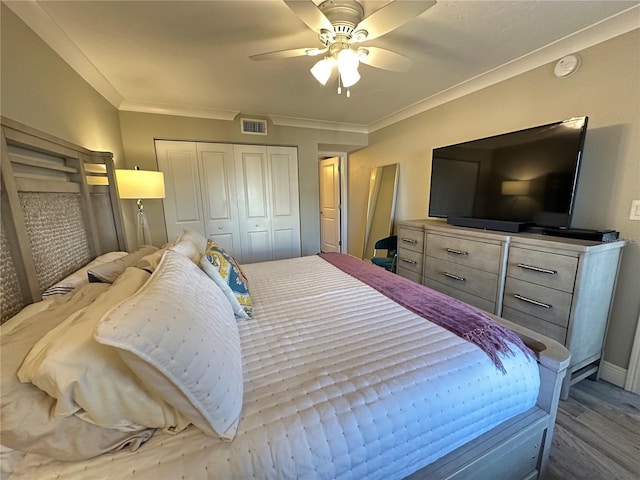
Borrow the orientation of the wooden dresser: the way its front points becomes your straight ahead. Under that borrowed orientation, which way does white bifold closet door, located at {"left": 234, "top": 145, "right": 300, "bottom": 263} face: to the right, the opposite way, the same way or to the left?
to the left

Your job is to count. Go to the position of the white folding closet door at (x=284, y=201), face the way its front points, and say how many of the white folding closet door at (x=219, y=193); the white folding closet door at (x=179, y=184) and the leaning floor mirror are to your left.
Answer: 1

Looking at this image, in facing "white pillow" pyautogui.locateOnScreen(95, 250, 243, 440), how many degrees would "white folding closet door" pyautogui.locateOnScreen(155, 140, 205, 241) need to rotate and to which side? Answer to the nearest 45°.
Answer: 0° — it already faces it

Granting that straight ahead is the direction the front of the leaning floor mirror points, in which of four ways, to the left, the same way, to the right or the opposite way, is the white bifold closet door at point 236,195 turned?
to the left

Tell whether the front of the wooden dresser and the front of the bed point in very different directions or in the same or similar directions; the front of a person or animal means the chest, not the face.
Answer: very different directions

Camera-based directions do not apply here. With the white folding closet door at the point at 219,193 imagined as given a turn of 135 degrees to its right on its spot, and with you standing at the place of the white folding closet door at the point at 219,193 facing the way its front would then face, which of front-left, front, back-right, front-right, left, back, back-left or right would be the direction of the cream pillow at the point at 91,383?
back-left

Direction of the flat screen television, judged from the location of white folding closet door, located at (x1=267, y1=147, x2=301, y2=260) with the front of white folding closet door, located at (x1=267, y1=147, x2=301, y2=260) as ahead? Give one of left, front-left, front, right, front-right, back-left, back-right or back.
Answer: front-left

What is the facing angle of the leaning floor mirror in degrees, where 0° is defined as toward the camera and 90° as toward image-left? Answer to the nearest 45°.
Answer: approximately 45°

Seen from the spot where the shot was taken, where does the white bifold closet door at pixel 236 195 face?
facing the viewer

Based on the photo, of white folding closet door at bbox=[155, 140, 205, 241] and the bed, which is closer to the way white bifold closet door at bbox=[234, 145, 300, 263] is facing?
the bed

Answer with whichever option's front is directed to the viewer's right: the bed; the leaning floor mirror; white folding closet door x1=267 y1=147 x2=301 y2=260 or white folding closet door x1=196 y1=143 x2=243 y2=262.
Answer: the bed

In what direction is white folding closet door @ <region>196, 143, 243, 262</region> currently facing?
toward the camera

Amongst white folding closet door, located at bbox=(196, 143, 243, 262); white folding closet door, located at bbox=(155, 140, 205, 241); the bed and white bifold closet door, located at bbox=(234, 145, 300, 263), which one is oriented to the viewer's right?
the bed

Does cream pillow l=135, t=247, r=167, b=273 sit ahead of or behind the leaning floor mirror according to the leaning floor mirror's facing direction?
ahead

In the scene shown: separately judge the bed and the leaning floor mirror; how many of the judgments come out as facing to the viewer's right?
1

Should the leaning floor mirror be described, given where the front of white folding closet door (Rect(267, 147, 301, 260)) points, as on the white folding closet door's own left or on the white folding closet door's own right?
on the white folding closet door's own left

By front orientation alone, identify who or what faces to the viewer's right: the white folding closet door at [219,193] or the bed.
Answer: the bed

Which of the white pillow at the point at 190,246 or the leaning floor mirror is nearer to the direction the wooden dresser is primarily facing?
the white pillow

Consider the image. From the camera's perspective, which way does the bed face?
to the viewer's right

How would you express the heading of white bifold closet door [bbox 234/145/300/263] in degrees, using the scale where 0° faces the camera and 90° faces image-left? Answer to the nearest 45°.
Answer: approximately 0°
